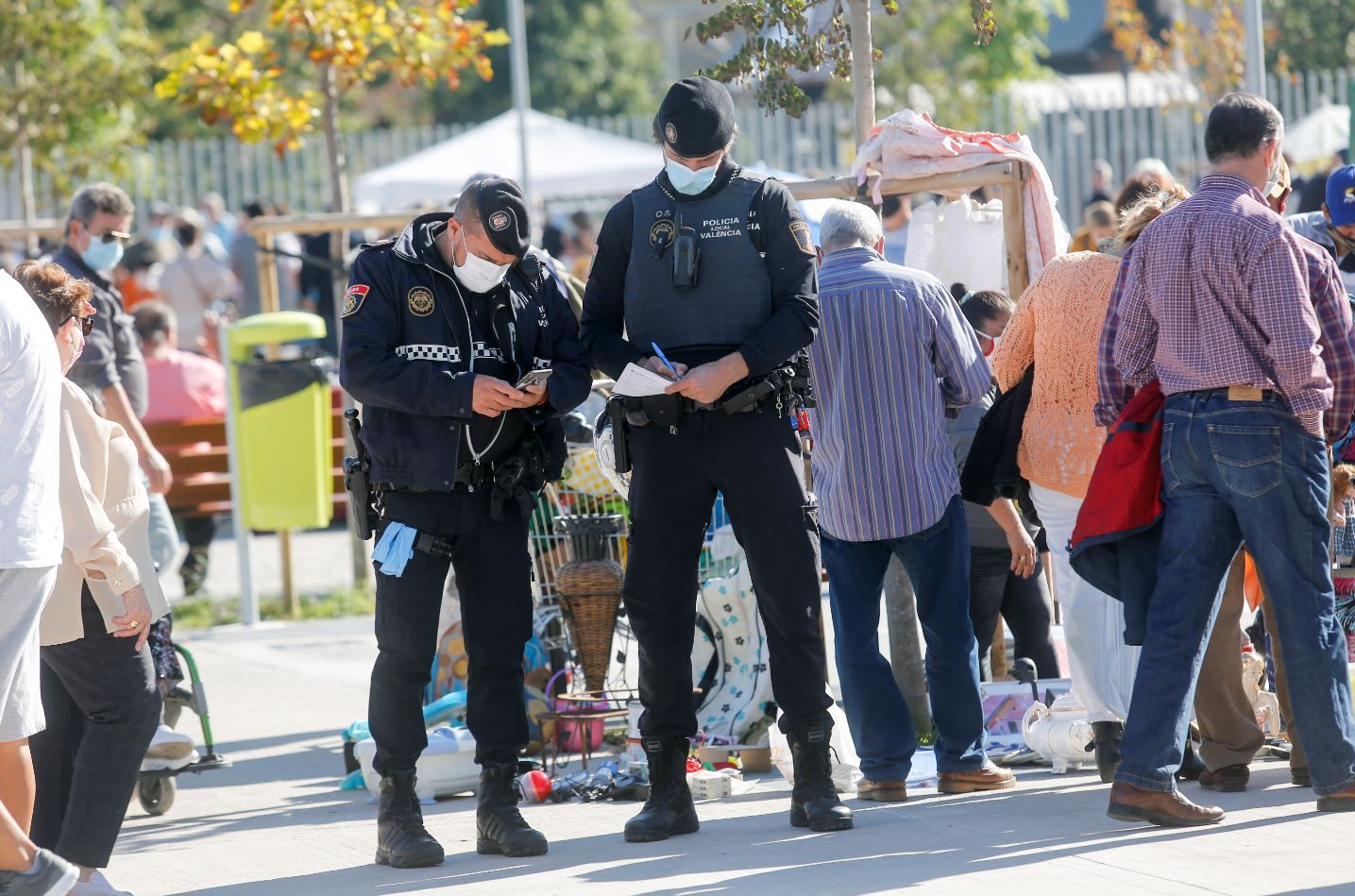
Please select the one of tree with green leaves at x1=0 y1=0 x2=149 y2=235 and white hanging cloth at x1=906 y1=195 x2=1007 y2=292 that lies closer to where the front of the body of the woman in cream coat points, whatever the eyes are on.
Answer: the white hanging cloth

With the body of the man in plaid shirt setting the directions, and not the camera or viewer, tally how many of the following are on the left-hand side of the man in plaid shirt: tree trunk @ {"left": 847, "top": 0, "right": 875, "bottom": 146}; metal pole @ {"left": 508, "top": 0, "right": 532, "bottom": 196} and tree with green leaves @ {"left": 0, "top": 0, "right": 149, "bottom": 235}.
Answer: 3

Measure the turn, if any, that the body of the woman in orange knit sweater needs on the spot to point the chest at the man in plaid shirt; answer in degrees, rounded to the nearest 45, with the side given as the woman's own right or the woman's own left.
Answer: approximately 90° to the woman's own right

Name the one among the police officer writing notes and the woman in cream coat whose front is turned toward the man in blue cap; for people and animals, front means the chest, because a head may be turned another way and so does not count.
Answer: the woman in cream coat

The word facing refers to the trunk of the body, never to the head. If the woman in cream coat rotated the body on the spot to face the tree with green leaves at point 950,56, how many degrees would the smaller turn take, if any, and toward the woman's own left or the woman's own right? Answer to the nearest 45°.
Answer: approximately 45° to the woman's own left

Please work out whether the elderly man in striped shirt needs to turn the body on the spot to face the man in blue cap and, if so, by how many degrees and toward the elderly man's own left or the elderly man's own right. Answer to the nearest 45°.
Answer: approximately 45° to the elderly man's own right

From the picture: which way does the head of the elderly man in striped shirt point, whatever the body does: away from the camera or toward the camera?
away from the camera

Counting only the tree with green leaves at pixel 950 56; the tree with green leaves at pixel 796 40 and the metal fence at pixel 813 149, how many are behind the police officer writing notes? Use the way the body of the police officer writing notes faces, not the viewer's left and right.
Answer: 3

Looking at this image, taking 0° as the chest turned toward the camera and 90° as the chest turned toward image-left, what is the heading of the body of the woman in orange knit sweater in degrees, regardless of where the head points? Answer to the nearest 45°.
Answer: approximately 225°

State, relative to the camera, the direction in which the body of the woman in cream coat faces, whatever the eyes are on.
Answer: to the viewer's right

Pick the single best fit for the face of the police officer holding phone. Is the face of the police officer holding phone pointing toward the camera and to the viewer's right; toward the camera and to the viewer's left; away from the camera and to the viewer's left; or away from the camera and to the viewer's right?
toward the camera and to the viewer's right

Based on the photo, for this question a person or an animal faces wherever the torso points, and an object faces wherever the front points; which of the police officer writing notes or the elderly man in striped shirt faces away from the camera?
the elderly man in striped shirt

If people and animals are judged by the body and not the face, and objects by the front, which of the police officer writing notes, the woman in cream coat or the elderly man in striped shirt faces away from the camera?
the elderly man in striped shirt
